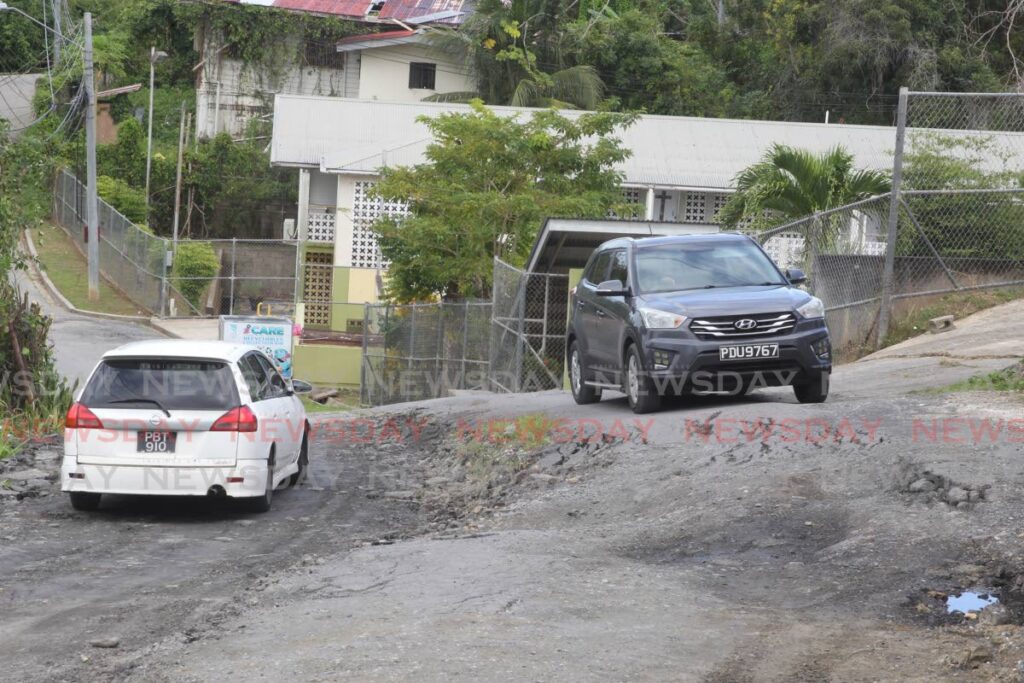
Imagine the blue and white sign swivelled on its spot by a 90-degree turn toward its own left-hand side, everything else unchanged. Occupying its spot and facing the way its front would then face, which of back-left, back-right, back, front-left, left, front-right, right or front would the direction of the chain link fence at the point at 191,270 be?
left

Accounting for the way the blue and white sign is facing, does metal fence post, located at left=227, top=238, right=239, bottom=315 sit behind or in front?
behind

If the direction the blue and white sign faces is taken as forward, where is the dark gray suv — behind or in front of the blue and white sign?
in front

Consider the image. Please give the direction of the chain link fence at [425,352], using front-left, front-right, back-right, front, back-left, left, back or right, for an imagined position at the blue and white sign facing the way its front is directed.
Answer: left

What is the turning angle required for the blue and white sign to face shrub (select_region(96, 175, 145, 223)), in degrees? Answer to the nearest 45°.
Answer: approximately 180°

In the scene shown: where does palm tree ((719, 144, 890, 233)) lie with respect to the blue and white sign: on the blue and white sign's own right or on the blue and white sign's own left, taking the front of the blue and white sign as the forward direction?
on the blue and white sign's own left

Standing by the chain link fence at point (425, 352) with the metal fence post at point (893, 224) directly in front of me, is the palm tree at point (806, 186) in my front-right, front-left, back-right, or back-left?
front-left

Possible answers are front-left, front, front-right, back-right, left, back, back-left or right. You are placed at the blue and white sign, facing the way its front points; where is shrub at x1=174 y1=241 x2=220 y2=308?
back

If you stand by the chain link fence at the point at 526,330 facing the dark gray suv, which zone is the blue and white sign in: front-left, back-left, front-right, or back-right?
back-right

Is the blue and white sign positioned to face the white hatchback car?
yes

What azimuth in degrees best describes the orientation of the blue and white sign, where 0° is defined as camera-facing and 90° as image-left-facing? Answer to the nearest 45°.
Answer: approximately 0°

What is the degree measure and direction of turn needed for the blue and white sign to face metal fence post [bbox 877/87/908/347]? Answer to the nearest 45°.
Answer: approximately 45° to its left

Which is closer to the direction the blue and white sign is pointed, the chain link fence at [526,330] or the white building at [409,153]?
the chain link fence

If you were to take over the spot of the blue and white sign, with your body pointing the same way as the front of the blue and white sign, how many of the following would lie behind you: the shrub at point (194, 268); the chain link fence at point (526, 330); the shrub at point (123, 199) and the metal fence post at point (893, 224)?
2
